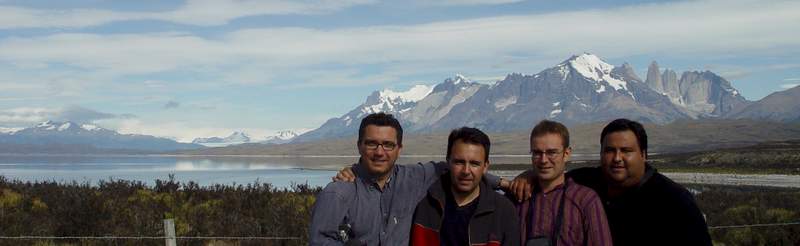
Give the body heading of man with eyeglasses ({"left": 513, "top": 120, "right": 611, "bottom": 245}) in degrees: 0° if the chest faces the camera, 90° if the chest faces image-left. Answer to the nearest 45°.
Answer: approximately 45°

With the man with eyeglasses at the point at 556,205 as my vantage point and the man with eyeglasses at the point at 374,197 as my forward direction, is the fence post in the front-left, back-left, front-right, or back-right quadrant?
front-right

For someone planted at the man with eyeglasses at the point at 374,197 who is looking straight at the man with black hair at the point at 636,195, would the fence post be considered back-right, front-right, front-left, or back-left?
back-left

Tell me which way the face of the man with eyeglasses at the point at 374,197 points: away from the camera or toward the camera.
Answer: toward the camera

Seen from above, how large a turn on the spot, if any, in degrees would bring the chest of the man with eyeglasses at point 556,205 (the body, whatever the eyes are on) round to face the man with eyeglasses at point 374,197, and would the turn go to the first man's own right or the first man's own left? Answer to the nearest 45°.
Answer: approximately 45° to the first man's own right

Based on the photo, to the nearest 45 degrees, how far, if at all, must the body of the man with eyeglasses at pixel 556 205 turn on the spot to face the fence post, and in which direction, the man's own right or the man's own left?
approximately 90° to the man's own right

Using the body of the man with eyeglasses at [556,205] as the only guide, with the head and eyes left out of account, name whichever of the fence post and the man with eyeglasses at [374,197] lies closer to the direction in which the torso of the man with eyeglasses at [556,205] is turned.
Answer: the man with eyeglasses
